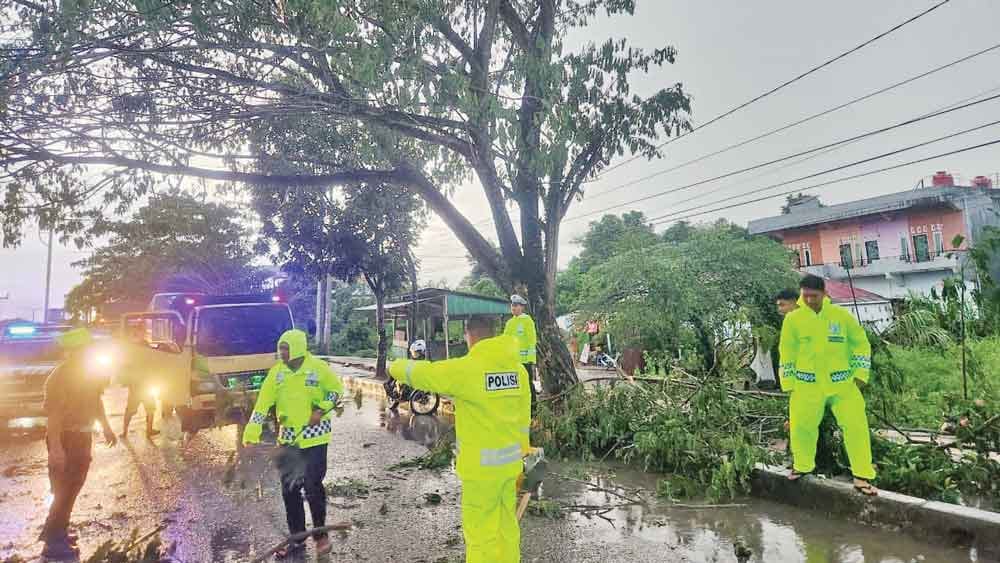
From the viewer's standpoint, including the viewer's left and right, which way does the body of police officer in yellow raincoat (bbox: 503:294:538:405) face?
facing the viewer and to the left of the viewer

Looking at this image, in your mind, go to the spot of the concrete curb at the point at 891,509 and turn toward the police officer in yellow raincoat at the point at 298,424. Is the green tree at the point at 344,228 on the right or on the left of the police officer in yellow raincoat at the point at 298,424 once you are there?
right

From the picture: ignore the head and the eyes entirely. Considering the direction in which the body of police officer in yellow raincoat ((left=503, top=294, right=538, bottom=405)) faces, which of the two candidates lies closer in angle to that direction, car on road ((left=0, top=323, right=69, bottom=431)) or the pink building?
the car on road

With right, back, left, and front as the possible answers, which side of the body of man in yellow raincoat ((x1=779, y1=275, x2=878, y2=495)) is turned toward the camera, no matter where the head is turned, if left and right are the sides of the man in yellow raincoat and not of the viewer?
front

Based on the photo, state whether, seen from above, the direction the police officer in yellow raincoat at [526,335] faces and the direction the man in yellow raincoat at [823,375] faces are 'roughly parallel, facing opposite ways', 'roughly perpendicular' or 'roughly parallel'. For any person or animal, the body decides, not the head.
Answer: roughly parallel

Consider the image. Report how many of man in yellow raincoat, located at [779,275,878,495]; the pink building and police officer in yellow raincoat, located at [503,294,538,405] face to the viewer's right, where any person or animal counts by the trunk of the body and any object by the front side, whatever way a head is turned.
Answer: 0

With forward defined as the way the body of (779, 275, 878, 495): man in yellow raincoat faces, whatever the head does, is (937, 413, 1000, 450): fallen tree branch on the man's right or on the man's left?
on the man's left

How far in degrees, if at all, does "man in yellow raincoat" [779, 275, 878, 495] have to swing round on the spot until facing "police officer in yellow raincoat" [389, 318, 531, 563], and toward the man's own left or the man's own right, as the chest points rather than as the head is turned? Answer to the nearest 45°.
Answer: approximately 45° to the man's own right

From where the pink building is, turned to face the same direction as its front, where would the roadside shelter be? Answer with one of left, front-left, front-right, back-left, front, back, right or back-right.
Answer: front

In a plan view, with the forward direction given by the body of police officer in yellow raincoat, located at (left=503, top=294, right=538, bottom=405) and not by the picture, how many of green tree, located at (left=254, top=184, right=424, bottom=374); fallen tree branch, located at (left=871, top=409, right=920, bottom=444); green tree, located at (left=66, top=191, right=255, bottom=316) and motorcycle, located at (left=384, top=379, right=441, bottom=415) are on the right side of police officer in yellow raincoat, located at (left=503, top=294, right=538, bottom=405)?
3

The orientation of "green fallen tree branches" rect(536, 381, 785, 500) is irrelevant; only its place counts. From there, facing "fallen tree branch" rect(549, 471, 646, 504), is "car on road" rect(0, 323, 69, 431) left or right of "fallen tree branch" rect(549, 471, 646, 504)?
right

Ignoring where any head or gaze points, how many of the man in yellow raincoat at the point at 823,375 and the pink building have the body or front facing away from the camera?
0

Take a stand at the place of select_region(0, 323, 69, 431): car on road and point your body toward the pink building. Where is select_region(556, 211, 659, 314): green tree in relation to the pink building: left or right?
left

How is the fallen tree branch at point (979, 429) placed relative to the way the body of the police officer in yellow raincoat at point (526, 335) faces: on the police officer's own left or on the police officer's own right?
on the police officer's own left

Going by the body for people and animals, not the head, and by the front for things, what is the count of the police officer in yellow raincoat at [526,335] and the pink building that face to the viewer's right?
0

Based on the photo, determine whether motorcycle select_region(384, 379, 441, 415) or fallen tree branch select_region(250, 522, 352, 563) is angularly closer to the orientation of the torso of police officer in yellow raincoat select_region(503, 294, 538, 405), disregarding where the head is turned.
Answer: the fallen tree branch

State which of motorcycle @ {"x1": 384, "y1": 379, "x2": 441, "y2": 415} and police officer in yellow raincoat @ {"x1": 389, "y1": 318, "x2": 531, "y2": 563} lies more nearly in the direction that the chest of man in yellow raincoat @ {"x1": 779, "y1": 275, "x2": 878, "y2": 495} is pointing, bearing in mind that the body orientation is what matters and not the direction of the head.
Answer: the police officer in yellow raincoat
